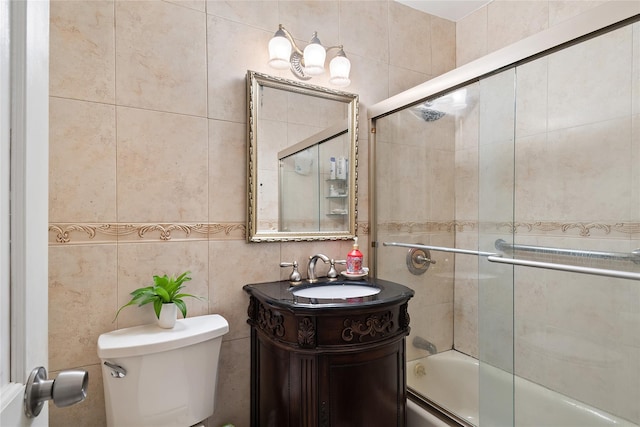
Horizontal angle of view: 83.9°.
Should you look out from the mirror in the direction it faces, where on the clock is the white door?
The white door is roughly at 2 o'clock from the mirror.

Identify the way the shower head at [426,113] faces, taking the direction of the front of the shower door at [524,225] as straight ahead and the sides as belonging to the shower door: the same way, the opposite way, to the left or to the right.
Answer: to the left

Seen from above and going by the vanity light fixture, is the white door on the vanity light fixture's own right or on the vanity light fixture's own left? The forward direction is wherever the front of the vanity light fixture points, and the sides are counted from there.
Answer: on the vanity light fixture's own right

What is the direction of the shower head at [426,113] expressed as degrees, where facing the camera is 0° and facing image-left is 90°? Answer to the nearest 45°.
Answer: approximately 315°

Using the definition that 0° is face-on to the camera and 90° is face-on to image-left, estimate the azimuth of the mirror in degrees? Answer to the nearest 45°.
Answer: approximately 315°
